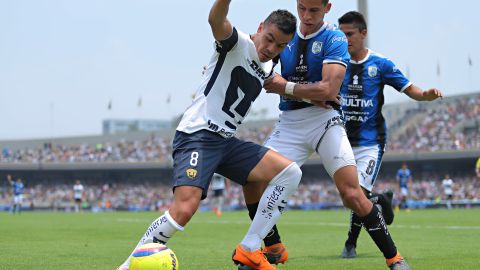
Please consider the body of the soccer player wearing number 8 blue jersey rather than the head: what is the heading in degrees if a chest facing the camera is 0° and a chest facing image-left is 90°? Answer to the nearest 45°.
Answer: approximately 45°

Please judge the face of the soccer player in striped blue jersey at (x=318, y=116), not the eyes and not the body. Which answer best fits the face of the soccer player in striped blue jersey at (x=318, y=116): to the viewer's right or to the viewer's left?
to the viewer's left
